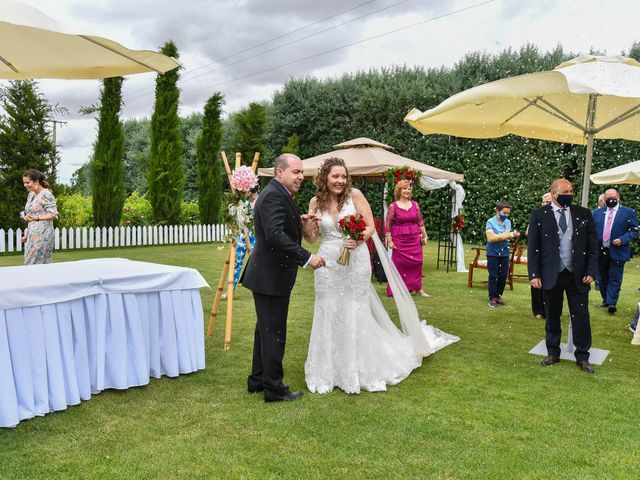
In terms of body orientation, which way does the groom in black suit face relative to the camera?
to the viewer's right

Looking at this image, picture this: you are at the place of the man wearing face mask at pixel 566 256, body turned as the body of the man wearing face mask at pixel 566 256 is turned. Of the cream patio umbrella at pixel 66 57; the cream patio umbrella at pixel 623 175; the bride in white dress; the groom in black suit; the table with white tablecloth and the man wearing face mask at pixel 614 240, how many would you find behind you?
2

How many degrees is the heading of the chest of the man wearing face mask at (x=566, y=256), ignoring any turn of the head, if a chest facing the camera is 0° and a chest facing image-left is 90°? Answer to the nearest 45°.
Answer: approximately 0°

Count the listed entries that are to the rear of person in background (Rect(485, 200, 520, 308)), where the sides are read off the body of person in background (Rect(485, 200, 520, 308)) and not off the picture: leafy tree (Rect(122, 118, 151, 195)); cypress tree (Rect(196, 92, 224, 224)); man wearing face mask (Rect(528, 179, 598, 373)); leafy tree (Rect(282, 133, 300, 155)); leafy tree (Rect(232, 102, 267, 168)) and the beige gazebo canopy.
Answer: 5

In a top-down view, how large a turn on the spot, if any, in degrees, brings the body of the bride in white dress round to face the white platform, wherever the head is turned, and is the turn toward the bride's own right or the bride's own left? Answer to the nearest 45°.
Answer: approximately 135° to the bride's own left

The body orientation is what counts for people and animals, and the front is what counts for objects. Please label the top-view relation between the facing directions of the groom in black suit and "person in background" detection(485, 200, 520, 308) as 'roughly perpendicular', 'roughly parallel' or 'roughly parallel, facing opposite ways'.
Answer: roughly perpendicular

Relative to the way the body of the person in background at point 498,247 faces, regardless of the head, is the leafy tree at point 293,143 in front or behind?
behind

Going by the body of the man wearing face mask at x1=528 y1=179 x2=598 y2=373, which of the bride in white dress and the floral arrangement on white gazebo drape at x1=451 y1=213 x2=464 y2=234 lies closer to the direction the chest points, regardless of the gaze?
the bride in white dress

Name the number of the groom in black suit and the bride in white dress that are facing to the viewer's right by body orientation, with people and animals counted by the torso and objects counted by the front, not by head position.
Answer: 1

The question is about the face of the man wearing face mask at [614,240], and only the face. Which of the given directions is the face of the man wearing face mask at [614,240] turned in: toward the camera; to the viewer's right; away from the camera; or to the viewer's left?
toward the camera

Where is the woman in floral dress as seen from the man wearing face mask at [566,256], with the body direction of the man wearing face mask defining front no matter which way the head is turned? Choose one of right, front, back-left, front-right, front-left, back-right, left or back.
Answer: right

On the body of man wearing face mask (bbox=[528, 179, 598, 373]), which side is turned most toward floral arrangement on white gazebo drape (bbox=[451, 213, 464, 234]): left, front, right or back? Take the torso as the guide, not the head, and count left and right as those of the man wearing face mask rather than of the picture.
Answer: back

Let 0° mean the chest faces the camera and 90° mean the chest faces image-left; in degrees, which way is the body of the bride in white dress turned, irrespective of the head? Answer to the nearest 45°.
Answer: approximately 0°

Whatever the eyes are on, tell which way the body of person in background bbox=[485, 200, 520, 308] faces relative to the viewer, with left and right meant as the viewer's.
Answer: facing the viewer and to the right of the viewer

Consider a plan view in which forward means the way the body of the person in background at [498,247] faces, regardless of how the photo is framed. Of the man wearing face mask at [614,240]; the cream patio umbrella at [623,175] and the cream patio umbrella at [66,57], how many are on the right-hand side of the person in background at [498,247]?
1

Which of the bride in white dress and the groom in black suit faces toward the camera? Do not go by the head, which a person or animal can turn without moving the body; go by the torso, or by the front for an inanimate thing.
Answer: the bride in white dress

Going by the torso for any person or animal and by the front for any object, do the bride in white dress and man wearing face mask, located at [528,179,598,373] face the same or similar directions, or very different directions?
same or similar directions

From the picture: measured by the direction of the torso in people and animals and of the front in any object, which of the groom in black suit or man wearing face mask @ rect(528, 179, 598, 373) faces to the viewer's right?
the groom in black suit
